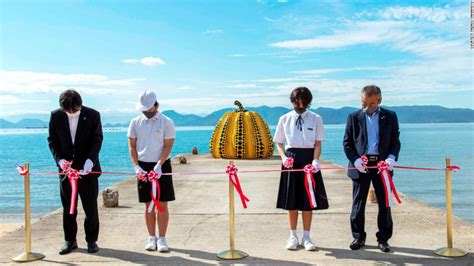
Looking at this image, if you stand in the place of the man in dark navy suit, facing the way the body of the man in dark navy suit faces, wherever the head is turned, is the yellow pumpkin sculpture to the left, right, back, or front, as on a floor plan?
back

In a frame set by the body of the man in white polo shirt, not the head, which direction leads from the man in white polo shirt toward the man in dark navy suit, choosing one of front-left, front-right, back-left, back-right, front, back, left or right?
left

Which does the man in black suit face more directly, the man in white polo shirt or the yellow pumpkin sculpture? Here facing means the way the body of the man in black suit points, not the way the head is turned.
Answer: the man in white polo shirt

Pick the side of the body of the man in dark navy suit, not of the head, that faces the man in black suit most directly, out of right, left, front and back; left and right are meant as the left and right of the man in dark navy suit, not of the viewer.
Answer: right

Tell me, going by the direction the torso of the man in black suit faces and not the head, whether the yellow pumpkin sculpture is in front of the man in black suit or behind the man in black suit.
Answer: behind

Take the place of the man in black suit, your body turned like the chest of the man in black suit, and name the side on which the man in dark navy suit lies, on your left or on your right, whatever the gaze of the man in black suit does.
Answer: on your left

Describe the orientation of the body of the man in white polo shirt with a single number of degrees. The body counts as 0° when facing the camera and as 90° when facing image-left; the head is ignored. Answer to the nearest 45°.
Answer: approximately 0°

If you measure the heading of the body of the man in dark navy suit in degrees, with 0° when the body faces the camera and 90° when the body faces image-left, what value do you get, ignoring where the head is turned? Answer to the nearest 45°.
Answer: approximately 0°

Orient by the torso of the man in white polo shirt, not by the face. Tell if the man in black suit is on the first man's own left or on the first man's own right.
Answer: on the first man's own right

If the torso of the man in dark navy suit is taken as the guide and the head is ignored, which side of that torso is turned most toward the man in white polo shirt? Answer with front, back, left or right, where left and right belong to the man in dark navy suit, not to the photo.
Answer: right

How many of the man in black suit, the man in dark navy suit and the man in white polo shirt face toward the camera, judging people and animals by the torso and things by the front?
3

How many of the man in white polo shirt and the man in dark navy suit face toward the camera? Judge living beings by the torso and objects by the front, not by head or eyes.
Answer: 2

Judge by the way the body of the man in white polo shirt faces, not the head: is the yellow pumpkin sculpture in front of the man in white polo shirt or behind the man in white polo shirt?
behind
